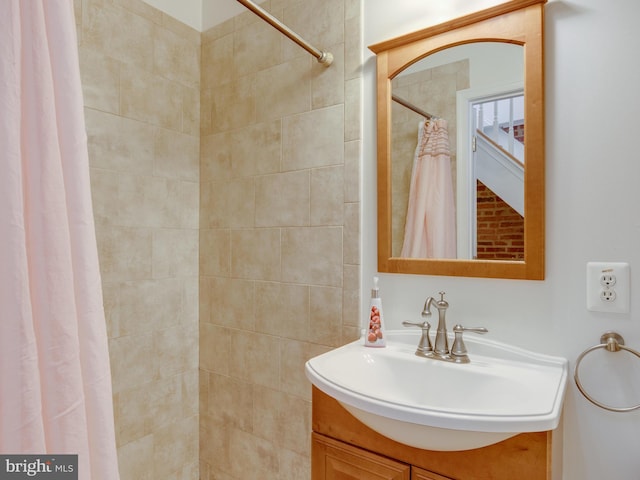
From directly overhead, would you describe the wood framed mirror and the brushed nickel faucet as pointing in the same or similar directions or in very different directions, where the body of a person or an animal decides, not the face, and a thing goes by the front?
same or similar directions

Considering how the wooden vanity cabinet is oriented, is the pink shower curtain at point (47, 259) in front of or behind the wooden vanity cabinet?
in front

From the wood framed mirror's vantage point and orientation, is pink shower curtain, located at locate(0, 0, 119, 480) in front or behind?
in front

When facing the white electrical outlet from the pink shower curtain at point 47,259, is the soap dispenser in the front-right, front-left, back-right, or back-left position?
front-left

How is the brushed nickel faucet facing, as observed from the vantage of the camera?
facing the viewer and to the left of the viewer

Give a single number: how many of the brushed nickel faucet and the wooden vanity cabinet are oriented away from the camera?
0

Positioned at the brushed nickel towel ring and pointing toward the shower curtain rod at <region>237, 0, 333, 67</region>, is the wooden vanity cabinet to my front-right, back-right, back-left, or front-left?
front-left

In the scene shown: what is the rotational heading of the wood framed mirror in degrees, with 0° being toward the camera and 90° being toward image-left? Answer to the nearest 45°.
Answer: approximately 45°

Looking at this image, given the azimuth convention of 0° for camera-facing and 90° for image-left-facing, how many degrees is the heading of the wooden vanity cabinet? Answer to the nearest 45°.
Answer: approximately 45°

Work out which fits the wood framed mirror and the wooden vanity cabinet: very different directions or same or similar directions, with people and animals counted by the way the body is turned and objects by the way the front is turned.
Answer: same or similar directions
